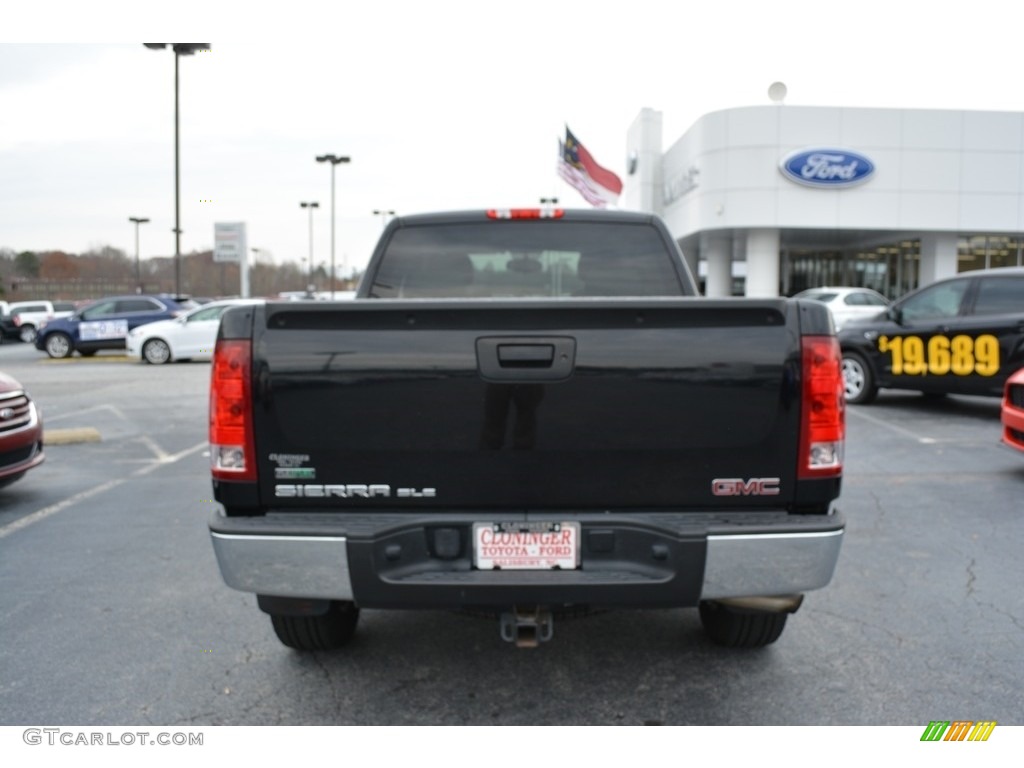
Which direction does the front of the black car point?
to the viewer's left

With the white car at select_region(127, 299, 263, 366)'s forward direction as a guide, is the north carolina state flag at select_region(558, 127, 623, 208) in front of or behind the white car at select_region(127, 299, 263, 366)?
behind

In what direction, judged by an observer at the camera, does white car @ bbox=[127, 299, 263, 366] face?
facing to the left of the viewer

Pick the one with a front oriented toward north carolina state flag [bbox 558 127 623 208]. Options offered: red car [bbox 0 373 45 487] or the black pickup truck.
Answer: the black pickup truck

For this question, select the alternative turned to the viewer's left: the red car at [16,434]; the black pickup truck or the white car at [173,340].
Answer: the white car

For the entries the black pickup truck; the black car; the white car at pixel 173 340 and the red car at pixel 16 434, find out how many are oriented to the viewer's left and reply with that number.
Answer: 2

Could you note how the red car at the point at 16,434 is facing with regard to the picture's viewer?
facing the viewer and to the right of the viewer

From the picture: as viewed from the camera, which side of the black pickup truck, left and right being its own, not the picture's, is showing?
back

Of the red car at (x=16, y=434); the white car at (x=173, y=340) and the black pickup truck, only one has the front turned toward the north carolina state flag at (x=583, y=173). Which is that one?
the black pickup truck

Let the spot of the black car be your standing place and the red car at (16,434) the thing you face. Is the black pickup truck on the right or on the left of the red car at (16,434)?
left

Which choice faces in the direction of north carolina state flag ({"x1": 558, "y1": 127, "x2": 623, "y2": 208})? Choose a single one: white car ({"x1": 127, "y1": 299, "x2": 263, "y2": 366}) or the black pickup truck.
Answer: the black pickup truck

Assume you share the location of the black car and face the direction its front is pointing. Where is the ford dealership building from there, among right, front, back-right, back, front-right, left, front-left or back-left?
right

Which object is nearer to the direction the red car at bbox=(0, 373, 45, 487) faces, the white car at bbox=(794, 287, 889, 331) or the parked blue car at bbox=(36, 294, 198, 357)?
the white car

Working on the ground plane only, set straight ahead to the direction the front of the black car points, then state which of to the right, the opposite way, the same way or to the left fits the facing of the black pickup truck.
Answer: to the right
